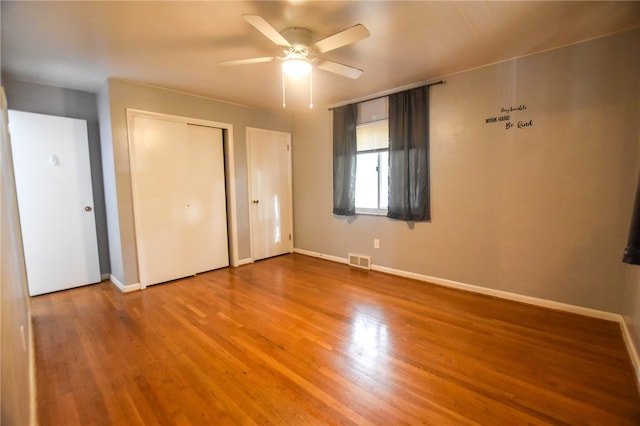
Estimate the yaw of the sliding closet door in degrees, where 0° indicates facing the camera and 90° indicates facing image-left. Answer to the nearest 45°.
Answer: approximately 315°

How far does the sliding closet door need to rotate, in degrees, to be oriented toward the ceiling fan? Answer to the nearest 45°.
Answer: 0° — it already faces it

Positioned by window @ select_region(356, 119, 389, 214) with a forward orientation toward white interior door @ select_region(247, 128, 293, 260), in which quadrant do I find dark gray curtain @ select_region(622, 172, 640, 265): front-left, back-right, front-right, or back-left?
back-left

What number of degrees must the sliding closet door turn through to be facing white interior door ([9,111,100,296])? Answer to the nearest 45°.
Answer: approximately 135° to its right

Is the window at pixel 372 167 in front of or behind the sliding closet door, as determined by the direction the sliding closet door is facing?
in front

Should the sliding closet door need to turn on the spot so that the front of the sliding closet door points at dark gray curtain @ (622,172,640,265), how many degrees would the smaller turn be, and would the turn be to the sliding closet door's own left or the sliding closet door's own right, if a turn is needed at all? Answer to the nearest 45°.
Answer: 0° — it already faces it

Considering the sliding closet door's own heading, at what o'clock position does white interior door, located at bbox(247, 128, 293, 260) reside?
The white interior door is roughly at 10 o'clock from the sliding closet door.

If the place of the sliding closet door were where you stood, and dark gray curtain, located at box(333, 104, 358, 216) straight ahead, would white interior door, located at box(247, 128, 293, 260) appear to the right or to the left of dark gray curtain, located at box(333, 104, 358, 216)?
left

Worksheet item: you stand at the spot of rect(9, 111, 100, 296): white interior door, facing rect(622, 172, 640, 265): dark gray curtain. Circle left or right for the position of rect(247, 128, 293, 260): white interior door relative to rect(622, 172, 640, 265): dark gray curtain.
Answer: left

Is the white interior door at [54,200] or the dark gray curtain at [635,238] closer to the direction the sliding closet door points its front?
the dark gray curtain
